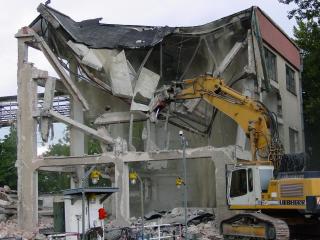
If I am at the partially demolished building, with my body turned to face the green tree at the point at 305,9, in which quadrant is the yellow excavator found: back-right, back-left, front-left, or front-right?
front-right

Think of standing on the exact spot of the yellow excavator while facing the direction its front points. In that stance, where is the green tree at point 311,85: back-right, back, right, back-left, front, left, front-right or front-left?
right

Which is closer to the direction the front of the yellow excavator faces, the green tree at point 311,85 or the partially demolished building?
the partially demolished building

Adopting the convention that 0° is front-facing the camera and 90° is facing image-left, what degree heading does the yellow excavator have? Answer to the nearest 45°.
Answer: approximately 90°
